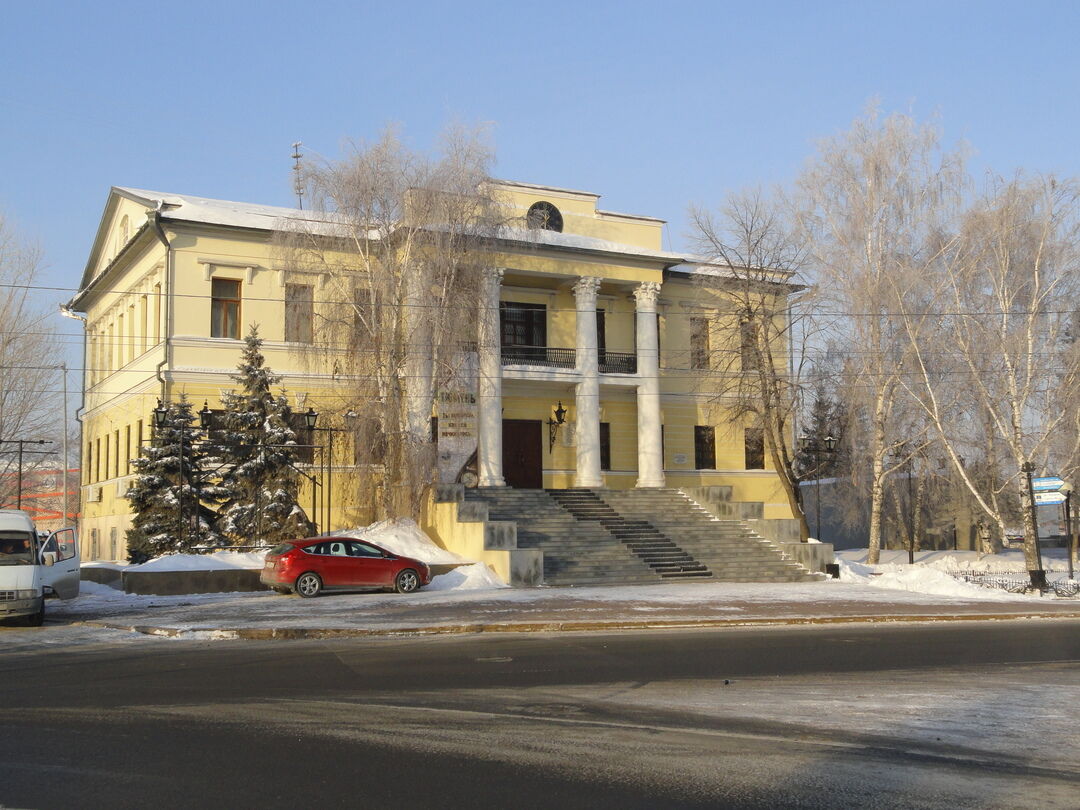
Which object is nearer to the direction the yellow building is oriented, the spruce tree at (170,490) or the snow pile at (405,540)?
the snow pile

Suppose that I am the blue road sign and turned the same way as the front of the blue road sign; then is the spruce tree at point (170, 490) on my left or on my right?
on my right

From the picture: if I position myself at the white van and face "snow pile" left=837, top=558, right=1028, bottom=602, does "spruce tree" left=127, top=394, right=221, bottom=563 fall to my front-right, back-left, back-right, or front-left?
front-left

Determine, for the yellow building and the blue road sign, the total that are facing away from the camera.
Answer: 0

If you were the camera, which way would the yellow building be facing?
facing the viewer and to the right of the viewer

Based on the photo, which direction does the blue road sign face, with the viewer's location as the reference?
facing the viewer

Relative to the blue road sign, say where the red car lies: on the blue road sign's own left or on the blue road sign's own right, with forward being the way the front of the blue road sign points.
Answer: on the blue road sign's own right

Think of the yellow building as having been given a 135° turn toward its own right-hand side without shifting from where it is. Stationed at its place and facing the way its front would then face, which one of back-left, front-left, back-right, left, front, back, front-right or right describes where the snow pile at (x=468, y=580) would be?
left

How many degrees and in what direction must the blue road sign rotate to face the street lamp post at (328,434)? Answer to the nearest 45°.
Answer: approximately 90° to its right

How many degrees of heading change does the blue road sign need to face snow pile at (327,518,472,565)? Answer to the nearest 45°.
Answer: approximately 90° to its right

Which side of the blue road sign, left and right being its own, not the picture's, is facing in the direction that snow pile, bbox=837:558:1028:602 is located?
right

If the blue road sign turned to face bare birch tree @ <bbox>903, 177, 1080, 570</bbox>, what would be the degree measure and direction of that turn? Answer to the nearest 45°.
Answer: approximately 180°
